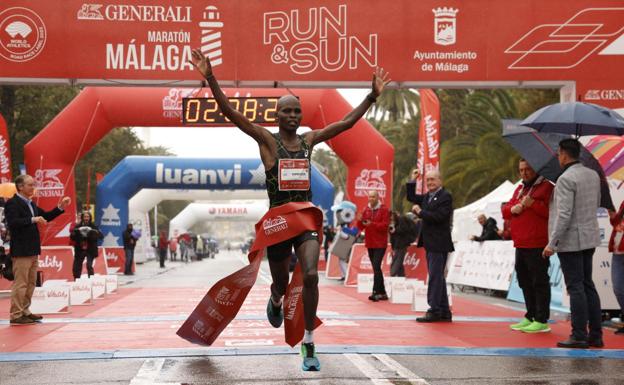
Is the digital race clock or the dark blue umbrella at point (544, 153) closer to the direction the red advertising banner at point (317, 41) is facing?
the dark blue umbrella

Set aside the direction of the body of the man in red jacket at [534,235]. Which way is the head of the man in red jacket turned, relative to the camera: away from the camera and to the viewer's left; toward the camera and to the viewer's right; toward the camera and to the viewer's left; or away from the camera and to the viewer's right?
toward the camera and to the viewer's left

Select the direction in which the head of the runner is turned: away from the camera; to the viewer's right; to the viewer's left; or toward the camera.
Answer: toward the camera

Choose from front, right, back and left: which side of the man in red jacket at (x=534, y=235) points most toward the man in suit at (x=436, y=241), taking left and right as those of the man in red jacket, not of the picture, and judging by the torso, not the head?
right

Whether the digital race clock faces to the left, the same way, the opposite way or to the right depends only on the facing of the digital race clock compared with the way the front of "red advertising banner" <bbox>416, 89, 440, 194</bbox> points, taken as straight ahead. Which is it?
the same way

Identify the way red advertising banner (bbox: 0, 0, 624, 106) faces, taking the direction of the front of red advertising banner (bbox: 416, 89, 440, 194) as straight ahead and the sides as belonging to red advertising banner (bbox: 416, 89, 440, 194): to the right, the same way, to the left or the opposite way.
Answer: the same way

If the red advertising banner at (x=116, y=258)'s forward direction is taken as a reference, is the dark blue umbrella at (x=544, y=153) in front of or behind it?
in front

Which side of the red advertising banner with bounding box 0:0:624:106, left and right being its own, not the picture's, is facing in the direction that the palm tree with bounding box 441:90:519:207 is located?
back

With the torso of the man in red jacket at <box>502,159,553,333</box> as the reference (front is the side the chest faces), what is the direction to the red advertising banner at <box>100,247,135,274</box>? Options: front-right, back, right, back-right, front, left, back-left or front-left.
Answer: right

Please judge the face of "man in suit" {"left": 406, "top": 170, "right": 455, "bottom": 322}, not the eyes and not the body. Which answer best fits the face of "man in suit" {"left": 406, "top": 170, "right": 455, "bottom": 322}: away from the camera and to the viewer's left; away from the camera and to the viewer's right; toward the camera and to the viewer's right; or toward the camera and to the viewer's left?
toward the camera and to the viewer's left

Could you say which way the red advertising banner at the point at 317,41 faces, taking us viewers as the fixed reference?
facing the viewer

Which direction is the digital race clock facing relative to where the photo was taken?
toward the camera

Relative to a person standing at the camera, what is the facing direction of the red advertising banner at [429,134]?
facing the viewer
